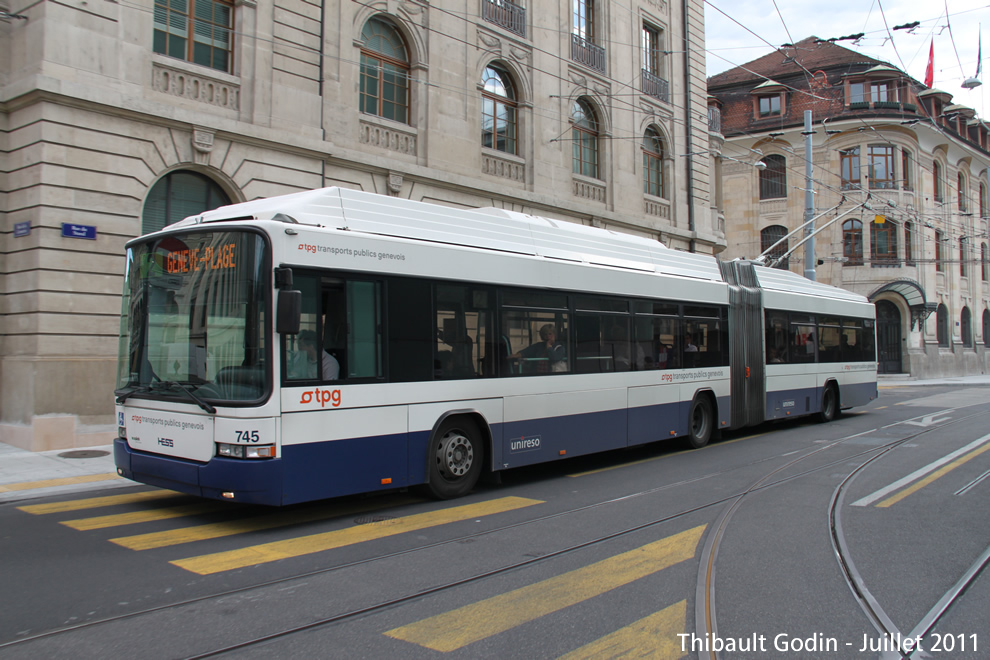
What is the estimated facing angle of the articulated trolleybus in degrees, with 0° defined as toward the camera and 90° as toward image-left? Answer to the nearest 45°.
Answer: approximately 45°

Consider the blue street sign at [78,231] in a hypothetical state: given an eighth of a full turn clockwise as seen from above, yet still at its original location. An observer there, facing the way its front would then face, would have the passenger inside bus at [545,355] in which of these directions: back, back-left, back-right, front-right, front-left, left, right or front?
left

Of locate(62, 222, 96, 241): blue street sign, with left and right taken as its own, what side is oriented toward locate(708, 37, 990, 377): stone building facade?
left

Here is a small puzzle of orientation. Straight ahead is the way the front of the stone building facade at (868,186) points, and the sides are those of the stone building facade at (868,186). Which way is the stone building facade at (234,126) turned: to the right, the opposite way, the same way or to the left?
to the left

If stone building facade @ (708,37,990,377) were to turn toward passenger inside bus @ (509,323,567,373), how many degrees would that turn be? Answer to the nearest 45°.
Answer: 0° — it already faces them

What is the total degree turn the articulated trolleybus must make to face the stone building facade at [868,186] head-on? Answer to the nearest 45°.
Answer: approximately 180°

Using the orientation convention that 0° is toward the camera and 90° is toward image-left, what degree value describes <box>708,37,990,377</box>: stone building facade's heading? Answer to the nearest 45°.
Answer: approximately 0°

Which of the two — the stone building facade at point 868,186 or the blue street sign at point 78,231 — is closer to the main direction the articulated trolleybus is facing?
the blue street sign

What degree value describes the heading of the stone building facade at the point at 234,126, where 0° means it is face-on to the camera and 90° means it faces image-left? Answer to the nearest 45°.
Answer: approximately 315°

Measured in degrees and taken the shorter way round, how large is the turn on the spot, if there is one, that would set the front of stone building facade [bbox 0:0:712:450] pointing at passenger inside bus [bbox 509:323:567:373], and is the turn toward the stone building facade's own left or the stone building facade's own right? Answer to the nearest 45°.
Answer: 0° — it already faces them

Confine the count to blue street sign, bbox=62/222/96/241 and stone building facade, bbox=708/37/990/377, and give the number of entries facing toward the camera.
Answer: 2

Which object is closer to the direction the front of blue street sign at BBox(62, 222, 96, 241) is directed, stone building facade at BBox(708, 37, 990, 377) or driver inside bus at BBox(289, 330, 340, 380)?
the driver inside bus
